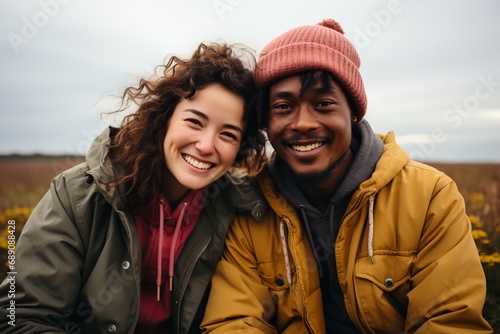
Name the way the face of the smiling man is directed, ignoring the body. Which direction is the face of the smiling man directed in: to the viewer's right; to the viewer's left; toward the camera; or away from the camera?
toward the camera

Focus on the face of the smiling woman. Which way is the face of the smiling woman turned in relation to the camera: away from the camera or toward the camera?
toward the camera

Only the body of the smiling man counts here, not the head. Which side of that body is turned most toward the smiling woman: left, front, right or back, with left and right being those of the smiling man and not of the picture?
right

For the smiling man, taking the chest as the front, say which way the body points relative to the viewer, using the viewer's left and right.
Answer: facing the viewer
